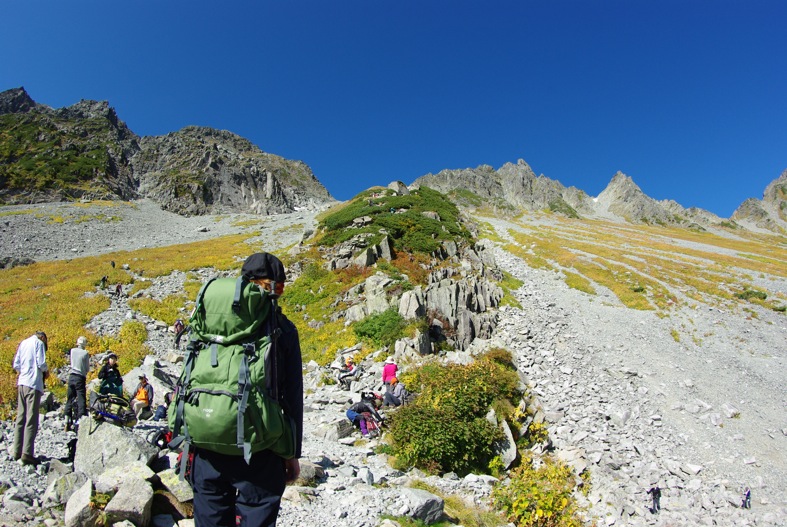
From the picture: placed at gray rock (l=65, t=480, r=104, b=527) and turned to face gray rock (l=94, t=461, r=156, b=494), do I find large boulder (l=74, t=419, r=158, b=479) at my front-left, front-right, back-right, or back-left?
front-left

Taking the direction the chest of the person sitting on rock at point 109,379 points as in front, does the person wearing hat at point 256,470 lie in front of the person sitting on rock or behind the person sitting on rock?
in front

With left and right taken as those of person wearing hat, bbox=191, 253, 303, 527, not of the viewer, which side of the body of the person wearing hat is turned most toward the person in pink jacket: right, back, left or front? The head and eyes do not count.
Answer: front

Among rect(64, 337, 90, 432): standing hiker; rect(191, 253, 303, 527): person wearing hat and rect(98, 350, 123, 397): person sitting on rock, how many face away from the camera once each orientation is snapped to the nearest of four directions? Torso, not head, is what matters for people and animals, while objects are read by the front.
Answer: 2

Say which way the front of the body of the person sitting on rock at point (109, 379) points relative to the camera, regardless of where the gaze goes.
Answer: toward the camera

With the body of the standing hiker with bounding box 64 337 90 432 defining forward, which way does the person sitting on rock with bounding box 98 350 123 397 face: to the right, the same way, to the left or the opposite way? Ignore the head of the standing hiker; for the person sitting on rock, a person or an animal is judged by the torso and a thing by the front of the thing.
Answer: the opposite way

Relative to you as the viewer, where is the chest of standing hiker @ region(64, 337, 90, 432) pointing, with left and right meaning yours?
facing away from the viewer

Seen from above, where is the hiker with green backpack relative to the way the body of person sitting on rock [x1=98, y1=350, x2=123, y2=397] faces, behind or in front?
in front

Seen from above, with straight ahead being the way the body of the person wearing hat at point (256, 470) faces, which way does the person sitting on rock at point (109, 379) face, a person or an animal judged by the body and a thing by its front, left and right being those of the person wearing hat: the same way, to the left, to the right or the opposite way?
the opposite way

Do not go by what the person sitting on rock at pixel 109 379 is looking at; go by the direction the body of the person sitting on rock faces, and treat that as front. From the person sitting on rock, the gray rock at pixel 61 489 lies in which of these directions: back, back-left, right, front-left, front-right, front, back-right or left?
front

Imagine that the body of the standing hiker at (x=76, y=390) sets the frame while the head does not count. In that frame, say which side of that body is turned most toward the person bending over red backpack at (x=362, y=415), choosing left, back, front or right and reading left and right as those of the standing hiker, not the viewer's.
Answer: right

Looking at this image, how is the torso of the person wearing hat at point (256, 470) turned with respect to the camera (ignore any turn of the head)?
away from the camera

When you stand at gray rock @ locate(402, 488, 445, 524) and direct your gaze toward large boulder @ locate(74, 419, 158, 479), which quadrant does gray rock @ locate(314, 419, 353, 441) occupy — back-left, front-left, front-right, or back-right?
front-right

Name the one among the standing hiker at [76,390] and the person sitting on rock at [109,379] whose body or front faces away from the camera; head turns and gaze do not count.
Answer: the standing hiker
